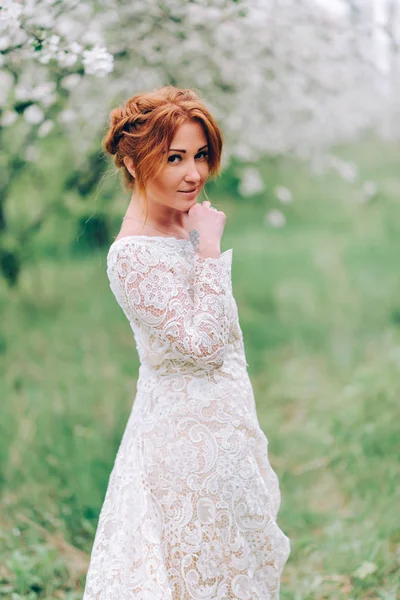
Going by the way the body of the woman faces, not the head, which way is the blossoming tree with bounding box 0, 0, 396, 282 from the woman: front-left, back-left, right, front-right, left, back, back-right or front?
left

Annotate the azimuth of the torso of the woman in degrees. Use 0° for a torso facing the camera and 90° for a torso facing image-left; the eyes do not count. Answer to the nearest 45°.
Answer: approximately 270°
